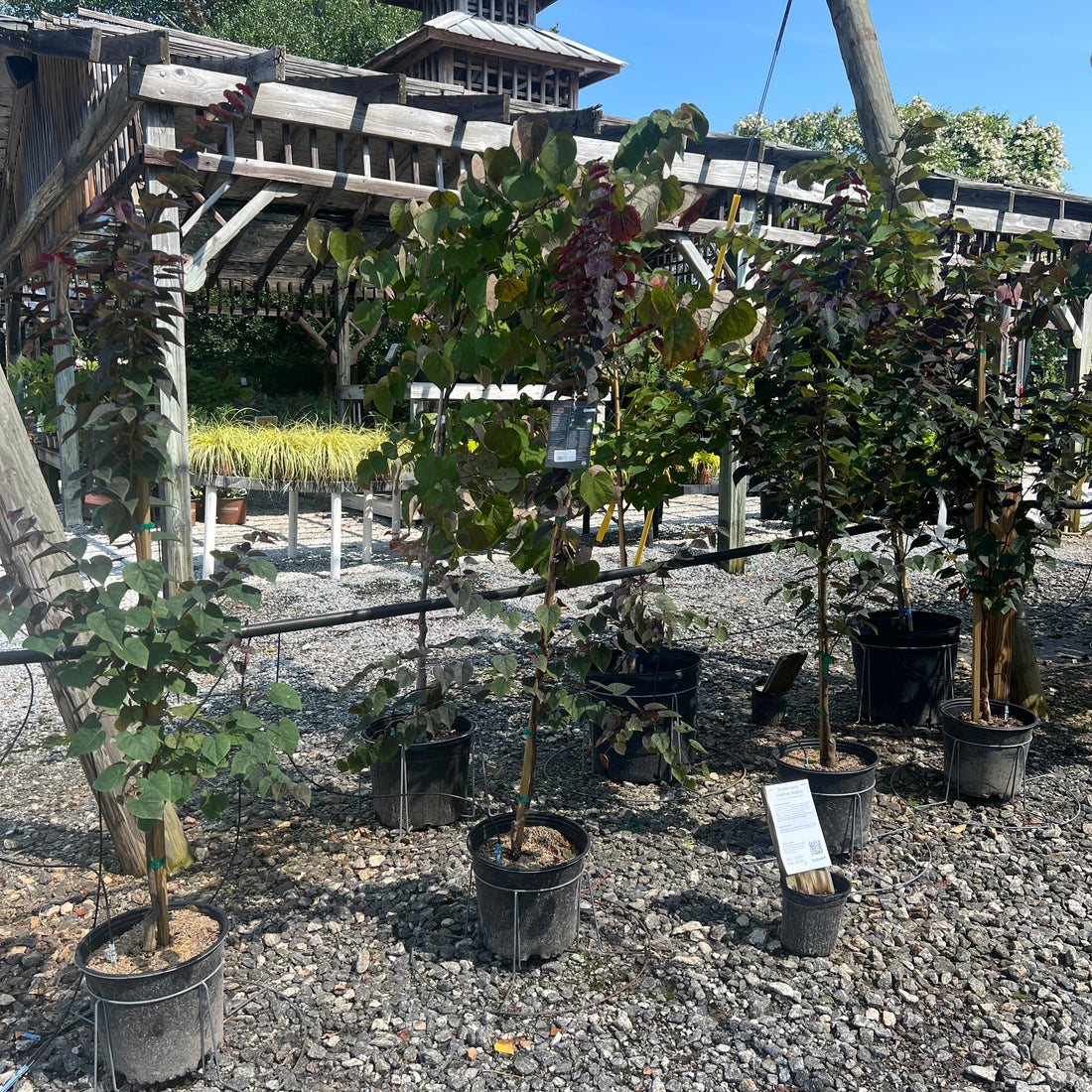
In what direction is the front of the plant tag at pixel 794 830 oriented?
toward the camera

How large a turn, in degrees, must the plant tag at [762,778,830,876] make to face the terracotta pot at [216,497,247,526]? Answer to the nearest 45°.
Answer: approximately 135° to its right

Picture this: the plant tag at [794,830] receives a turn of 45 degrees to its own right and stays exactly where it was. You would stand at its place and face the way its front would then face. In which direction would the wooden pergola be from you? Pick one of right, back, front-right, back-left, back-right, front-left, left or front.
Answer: right

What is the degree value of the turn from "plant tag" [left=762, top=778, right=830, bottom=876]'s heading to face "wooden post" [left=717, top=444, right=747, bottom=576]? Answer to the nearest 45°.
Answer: approximately 180°

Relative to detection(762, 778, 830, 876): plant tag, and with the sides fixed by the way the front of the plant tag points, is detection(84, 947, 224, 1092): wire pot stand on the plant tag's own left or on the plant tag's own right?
on the plant tag's own right

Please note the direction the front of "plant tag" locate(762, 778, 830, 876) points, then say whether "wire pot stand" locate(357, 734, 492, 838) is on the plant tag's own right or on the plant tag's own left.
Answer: on the plant tag's own right

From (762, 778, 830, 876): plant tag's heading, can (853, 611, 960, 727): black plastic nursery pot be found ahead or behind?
behind

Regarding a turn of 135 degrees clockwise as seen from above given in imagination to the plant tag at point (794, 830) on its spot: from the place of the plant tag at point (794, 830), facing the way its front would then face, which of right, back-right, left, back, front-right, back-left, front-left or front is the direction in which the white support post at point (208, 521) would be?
front

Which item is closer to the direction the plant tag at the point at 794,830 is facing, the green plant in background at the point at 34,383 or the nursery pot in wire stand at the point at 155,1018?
the nursery pot in wire stand

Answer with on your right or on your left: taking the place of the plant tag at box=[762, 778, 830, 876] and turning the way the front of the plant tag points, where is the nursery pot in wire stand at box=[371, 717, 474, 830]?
on your right

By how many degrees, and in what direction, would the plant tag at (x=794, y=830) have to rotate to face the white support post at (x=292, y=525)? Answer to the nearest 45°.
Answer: approximately 135° to its right

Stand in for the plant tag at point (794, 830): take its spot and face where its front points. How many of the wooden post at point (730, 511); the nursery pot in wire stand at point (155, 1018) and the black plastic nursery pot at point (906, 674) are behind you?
2
